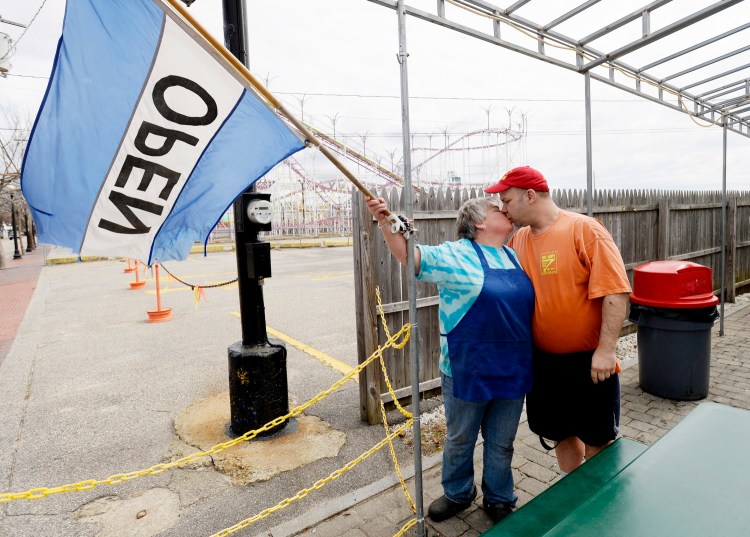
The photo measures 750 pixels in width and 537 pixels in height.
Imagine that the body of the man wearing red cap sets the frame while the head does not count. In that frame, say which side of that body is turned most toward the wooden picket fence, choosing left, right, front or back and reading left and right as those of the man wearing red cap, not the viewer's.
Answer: right

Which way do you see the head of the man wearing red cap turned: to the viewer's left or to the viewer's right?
to the viewer's left

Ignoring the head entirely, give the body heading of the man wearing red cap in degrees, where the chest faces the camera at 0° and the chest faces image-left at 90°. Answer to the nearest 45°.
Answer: approximately 45°

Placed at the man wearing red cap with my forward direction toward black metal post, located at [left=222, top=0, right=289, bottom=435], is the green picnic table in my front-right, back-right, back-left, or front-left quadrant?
back-left

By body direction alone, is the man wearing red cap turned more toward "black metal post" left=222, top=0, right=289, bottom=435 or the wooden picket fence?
the black metal post

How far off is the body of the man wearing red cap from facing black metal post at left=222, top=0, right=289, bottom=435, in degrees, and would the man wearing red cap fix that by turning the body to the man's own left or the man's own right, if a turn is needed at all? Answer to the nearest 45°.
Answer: approximately 45° to the man's own right

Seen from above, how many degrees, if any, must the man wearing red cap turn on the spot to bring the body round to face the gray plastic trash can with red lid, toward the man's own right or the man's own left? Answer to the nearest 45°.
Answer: approximately 135° to the man's own right

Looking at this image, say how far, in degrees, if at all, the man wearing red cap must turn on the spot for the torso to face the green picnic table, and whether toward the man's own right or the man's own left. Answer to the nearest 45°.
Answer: approximately 90° to the man's own left

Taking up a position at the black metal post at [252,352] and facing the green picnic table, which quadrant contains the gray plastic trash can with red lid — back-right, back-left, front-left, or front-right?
front-left
